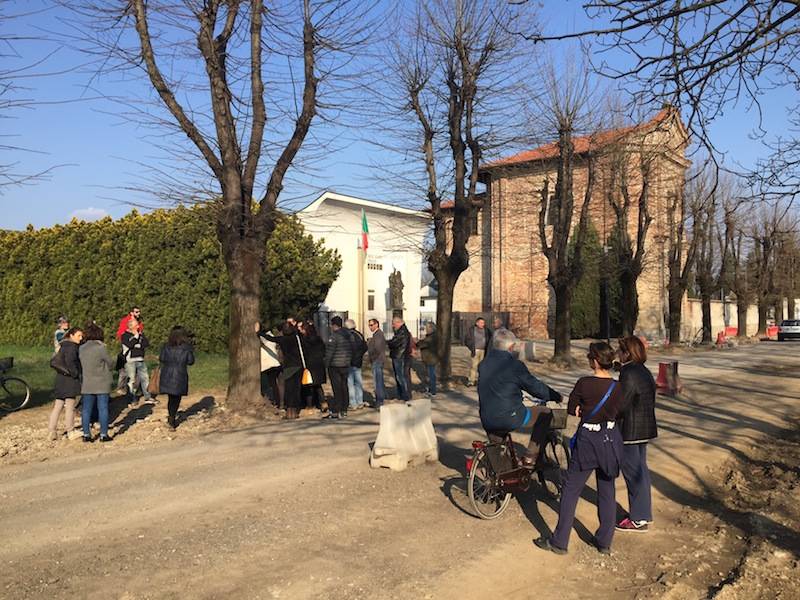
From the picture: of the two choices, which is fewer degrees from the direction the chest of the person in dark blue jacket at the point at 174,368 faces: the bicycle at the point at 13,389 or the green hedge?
the green hedge

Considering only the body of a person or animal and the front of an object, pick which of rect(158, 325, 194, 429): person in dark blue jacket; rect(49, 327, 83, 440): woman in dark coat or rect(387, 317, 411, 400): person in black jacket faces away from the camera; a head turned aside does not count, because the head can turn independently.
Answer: rect(158, 325, 194, 429): person in dark blue jacket

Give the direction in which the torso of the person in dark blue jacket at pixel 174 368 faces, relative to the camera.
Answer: away from the camera

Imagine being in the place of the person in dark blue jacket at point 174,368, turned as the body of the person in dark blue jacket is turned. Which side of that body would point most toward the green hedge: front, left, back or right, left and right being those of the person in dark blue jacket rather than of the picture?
front

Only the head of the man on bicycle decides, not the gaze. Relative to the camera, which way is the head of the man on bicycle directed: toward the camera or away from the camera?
away from the camera

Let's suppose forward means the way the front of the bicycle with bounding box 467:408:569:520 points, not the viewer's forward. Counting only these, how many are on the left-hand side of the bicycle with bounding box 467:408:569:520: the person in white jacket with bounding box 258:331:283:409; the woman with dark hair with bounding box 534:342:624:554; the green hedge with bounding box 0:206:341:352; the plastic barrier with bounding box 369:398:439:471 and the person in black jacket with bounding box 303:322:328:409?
4

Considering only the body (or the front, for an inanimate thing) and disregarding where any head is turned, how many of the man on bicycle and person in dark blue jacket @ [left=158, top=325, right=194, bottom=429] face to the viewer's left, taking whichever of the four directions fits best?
0

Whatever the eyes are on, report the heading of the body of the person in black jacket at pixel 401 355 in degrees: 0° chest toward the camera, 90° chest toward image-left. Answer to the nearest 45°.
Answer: approximately 90°

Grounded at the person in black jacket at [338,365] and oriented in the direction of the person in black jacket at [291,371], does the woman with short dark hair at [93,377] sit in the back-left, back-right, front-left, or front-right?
front-left
